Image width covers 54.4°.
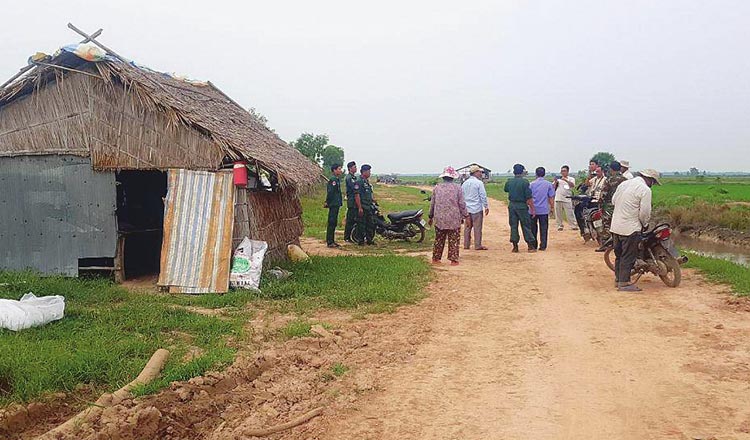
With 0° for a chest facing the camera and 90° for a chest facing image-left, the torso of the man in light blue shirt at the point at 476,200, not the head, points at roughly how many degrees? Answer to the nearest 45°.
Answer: approximately 225°

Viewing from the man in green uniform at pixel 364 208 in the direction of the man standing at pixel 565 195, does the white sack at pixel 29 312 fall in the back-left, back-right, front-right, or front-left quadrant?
back-right

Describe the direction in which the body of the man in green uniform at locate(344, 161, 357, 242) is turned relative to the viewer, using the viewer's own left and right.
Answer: facing to the right of the viewer

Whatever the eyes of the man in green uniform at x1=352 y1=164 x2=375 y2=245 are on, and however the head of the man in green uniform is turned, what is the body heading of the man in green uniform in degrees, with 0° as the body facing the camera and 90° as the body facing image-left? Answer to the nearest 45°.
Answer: approximately 315°

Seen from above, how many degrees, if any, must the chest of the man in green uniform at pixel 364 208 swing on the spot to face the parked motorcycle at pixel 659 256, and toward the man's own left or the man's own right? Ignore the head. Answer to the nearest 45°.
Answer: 0° — they already face it
